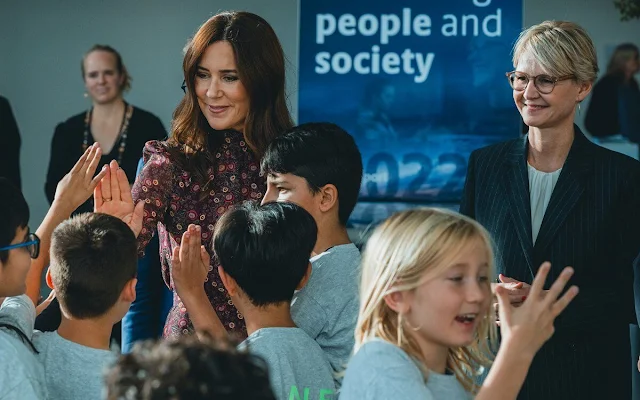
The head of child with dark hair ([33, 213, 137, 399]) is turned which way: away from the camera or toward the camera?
away from the camera

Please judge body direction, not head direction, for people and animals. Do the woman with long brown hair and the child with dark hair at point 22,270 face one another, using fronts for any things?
yes

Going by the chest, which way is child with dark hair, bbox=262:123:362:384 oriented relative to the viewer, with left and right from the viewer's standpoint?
facing to the left of the viewer

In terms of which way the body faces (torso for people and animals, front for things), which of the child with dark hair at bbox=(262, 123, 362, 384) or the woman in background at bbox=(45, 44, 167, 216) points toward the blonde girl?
the woman in background

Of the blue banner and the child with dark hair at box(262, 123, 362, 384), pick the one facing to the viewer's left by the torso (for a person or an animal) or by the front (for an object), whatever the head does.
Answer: the child with dark hair

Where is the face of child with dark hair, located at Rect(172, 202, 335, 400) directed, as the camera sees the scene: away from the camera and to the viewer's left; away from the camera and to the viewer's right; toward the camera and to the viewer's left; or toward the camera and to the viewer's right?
away from the camera and to the viewer's left

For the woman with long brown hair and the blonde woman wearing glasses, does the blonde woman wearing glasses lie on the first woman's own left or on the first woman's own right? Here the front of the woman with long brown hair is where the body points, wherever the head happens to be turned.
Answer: on the first woman's own left

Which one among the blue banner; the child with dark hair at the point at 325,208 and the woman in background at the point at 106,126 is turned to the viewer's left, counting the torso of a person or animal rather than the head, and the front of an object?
the child with dark hair

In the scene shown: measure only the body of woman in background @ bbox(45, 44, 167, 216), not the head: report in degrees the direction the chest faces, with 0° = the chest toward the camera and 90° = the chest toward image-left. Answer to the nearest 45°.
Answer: approximately 0°

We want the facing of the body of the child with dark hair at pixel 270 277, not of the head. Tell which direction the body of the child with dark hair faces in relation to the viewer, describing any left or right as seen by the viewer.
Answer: facing away from the viewer and to the left of the viewer

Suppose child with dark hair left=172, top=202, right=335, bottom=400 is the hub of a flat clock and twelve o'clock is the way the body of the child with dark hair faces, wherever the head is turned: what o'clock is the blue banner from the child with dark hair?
The blue banner is roughly at 2 o'clock from the child with dark hair.
